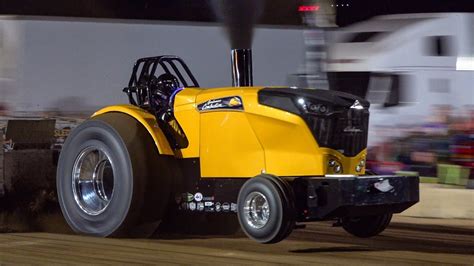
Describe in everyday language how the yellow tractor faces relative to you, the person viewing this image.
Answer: facing the viewer and to the right of the viewer

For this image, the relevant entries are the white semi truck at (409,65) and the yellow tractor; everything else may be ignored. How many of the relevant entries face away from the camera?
0

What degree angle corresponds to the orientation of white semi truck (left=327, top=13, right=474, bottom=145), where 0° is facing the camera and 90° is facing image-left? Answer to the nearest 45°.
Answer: approximately 45°

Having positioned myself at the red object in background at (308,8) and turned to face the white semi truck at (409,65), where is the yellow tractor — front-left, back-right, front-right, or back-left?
back-right

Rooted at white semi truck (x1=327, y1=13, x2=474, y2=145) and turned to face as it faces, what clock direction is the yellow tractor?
The yellow tractor is roughly at 11 o'clock from the white semi truck.

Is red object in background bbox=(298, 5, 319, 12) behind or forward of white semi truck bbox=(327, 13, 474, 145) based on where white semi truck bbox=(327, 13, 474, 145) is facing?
forward
